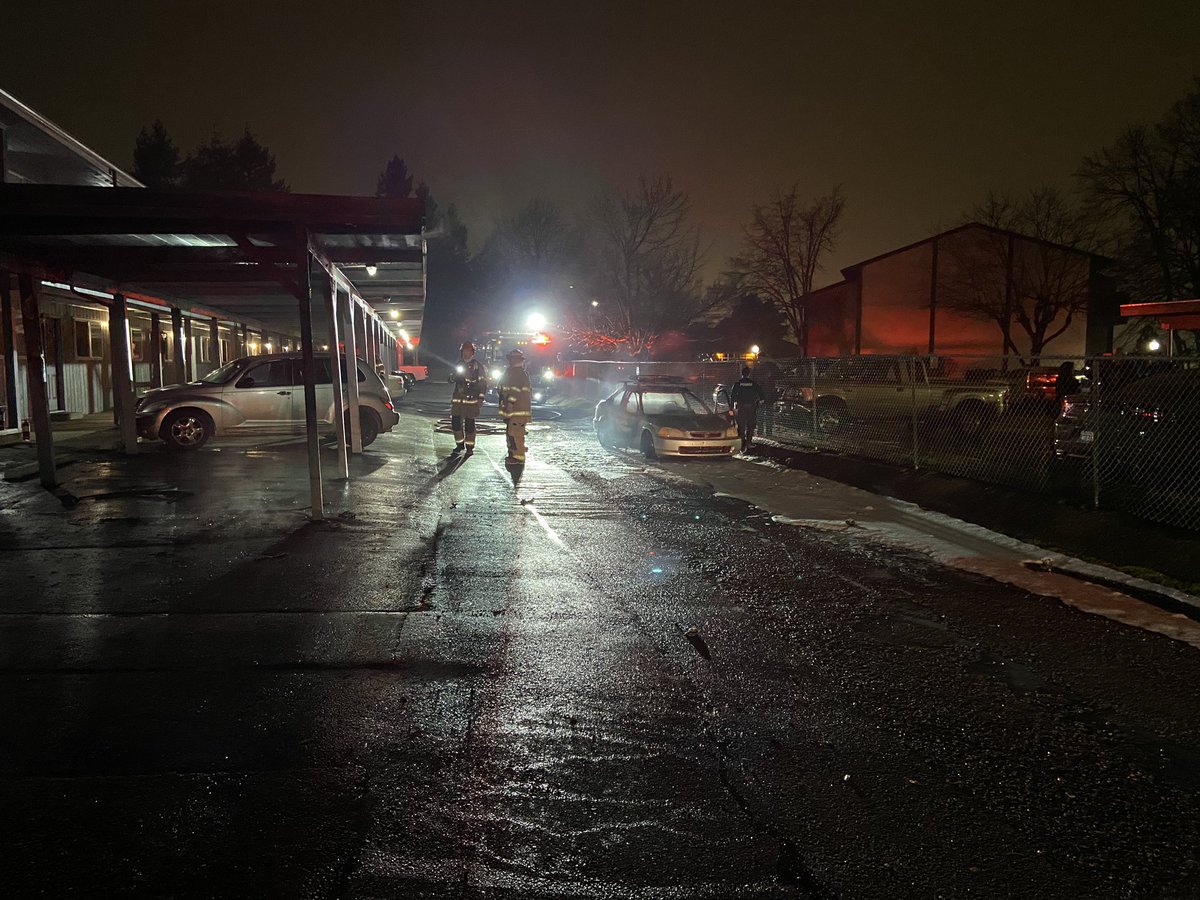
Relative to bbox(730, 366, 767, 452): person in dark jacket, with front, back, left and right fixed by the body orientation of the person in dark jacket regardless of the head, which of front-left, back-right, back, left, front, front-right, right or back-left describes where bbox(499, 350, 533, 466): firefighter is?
back-left

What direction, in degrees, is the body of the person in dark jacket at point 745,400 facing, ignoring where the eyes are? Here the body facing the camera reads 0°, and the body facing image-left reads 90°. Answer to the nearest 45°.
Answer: approximately 180°

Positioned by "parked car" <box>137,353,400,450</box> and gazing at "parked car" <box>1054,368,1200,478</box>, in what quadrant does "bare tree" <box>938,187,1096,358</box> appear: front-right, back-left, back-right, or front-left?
front-left

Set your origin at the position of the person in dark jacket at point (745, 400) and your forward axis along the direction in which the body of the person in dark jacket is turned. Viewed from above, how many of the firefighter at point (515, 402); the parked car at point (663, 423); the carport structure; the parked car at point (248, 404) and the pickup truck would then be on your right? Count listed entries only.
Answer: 1

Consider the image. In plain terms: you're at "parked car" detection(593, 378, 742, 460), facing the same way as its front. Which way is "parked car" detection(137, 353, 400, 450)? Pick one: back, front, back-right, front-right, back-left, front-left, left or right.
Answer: back-right

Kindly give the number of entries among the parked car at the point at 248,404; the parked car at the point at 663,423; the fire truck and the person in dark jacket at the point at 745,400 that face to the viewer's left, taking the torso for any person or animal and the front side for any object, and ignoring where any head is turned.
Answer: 1

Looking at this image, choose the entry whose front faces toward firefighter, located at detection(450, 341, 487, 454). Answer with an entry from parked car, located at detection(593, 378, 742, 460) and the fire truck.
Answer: the fire truck

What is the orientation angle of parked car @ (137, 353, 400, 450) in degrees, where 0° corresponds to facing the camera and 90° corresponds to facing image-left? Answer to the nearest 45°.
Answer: approximately 90°

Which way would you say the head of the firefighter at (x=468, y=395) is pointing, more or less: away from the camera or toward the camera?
toward the camera

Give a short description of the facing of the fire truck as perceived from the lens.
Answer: facing the viewer

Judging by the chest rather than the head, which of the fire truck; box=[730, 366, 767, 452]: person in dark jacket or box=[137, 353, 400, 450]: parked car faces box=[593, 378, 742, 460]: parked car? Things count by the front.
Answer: the fire truck

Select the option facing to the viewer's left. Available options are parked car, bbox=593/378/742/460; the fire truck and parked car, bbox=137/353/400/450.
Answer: parked car, bbox=137/353/400/450
